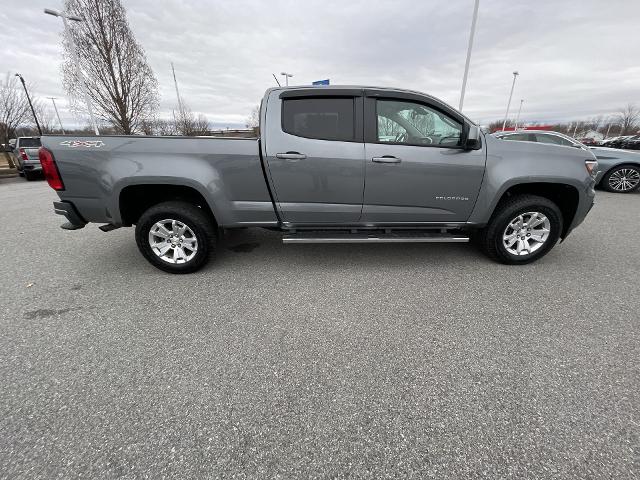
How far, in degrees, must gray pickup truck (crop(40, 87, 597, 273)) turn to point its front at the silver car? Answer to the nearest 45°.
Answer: approximately 45° to its left

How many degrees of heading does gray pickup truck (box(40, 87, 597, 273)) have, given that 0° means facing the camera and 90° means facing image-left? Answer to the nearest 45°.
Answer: approximately 270°

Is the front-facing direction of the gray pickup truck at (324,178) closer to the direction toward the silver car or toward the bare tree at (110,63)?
the silver car

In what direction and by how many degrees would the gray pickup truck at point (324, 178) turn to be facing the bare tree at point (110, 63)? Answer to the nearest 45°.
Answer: approximately 135° to its left

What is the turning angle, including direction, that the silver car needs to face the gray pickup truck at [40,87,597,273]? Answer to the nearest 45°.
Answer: approximately 90° to its right
